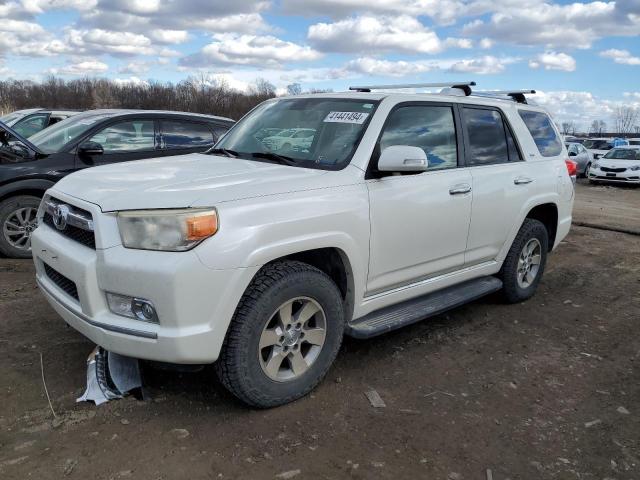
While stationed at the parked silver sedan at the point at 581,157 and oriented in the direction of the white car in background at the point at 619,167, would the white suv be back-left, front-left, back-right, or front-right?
front-right

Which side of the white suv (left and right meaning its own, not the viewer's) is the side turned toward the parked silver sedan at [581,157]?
back

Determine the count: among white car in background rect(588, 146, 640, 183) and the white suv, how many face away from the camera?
0

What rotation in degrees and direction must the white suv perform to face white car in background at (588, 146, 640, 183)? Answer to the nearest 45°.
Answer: approximately 180°

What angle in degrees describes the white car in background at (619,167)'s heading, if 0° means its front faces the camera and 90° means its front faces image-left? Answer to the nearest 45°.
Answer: approximately 45°

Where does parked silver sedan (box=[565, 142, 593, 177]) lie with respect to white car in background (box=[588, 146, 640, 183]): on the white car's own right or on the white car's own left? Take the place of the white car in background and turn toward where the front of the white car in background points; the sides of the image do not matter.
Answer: on the white car's own right

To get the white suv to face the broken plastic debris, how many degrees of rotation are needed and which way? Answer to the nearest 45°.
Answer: approximately 45° to its right

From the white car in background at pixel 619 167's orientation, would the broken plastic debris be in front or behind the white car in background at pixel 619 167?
in front

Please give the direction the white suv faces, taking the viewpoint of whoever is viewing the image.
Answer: facing the viewer and to the left of the viewer

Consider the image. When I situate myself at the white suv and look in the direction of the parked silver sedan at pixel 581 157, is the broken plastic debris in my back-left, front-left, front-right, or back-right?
back-left
